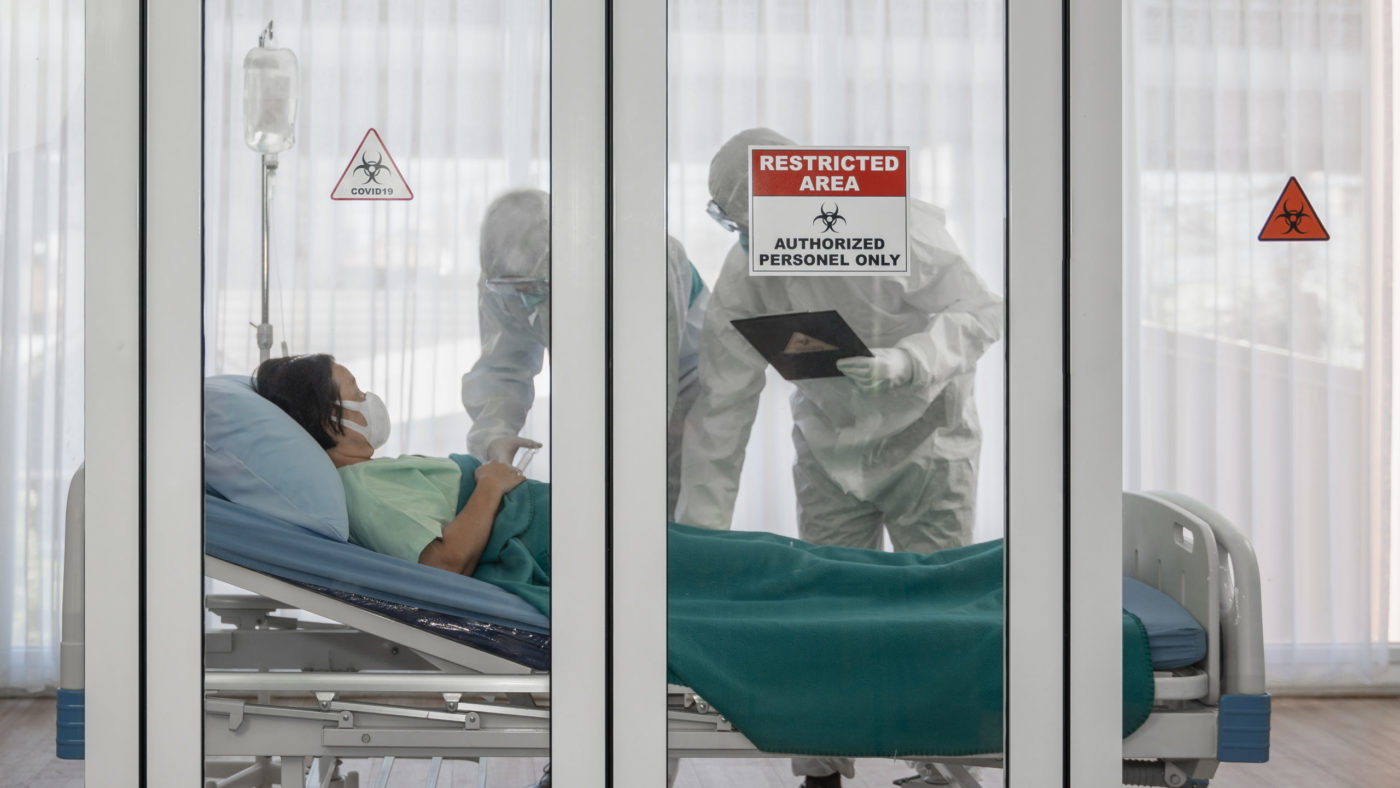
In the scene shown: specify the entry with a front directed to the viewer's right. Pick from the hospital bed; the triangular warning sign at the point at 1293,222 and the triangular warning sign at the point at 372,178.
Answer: the hospital bed

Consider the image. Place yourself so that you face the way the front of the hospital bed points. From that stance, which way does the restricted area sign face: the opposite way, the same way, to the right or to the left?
to the right

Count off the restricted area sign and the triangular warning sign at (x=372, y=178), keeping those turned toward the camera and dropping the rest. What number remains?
2

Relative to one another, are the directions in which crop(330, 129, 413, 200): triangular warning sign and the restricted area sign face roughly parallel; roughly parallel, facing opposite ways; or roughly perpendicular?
roughly parallel

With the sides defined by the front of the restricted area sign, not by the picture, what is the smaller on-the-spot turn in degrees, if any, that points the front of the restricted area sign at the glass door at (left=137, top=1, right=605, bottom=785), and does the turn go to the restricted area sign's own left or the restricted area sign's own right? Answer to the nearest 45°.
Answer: approximately 90° to the restricted area sign's own right

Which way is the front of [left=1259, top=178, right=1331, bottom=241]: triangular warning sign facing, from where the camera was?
facing the viewer

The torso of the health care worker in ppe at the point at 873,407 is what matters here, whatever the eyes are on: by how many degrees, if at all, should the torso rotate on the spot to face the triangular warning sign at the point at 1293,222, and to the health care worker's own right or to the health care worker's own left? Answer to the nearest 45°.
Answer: approximately 135° to the health care worker's own left

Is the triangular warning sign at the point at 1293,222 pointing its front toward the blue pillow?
no

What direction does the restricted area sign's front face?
toward the camera

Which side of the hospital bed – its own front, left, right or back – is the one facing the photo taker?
right

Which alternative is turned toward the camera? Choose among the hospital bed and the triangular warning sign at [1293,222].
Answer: the triangular warning sign

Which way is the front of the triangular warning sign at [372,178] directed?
toward the camera

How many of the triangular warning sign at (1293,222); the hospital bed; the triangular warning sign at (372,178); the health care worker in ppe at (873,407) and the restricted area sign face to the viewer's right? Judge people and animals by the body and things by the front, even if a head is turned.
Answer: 1

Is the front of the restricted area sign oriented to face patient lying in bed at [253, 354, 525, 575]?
no

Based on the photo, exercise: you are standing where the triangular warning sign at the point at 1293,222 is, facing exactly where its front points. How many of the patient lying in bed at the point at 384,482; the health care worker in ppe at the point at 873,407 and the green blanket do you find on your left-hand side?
0

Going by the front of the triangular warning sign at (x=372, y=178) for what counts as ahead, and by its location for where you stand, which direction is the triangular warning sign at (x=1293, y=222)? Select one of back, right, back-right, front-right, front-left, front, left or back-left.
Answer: left

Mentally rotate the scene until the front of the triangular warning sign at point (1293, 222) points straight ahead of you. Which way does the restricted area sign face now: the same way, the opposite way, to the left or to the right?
the same way
